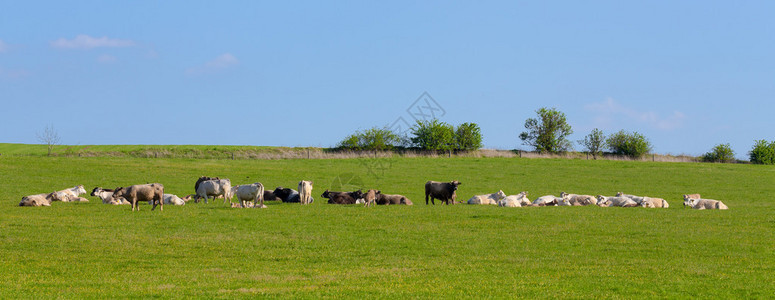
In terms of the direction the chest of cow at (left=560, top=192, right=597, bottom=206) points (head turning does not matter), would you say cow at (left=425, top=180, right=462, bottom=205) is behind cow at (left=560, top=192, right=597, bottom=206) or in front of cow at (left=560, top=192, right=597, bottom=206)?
in front

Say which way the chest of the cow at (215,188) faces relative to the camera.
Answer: to the viewer's left

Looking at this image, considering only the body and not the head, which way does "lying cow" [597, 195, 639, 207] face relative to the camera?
to the viewer's left

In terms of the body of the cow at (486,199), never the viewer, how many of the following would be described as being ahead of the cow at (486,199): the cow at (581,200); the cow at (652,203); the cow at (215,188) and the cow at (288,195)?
2

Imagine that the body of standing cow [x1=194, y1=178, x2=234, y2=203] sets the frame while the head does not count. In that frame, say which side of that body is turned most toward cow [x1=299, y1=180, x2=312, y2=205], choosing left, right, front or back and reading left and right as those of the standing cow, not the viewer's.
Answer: back

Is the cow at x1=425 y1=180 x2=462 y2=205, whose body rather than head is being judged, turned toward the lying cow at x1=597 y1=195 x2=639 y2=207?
yes
